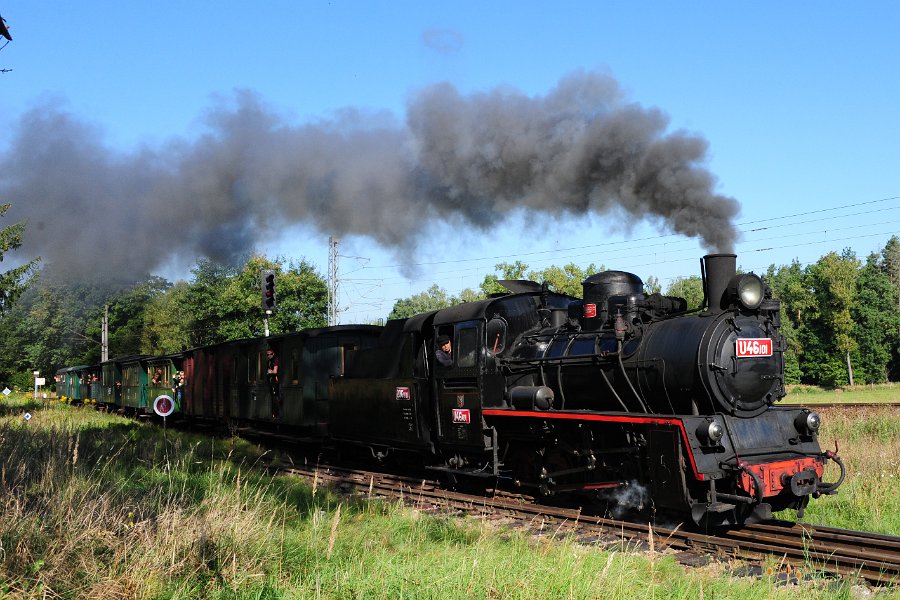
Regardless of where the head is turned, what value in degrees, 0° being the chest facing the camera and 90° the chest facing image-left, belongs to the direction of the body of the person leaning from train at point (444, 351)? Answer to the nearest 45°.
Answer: approximately 315°

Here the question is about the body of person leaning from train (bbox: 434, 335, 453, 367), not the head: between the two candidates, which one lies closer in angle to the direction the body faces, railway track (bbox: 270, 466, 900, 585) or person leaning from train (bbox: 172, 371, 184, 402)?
the railway track

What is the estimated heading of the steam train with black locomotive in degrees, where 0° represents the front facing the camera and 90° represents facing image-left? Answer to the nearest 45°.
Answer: approximately 315°

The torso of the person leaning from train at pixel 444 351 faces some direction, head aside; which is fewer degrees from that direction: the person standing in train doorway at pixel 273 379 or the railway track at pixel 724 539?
the railway track

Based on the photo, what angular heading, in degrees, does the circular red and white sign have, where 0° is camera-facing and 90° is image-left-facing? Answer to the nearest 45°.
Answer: approximately 0°

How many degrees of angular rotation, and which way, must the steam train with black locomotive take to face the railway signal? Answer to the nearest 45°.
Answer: approximately 180°

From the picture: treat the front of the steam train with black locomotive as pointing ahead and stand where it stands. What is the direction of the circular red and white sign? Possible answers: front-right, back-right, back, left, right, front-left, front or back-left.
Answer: back

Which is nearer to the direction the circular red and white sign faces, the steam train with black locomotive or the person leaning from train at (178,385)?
the steam train with black locomotive

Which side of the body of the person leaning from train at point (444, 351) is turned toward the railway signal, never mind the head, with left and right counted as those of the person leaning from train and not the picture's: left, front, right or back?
back

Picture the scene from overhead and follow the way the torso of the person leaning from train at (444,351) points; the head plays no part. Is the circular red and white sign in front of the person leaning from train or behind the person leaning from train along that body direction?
behind
